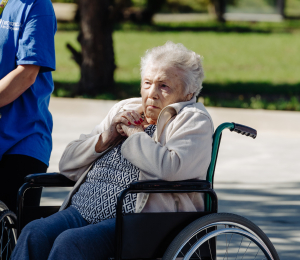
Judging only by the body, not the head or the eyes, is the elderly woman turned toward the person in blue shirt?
no

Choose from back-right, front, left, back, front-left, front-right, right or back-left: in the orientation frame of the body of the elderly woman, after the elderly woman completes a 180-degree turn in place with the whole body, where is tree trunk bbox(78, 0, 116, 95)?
front-left

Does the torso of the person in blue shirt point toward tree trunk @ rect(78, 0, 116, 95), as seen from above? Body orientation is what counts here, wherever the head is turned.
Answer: no

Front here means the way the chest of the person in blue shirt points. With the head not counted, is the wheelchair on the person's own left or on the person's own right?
on the person's own left

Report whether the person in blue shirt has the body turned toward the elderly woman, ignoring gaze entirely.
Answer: no

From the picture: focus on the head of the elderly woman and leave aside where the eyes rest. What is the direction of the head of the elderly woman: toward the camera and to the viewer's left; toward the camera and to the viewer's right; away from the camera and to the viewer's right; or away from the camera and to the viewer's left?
toward the camera and to the viewer's left
